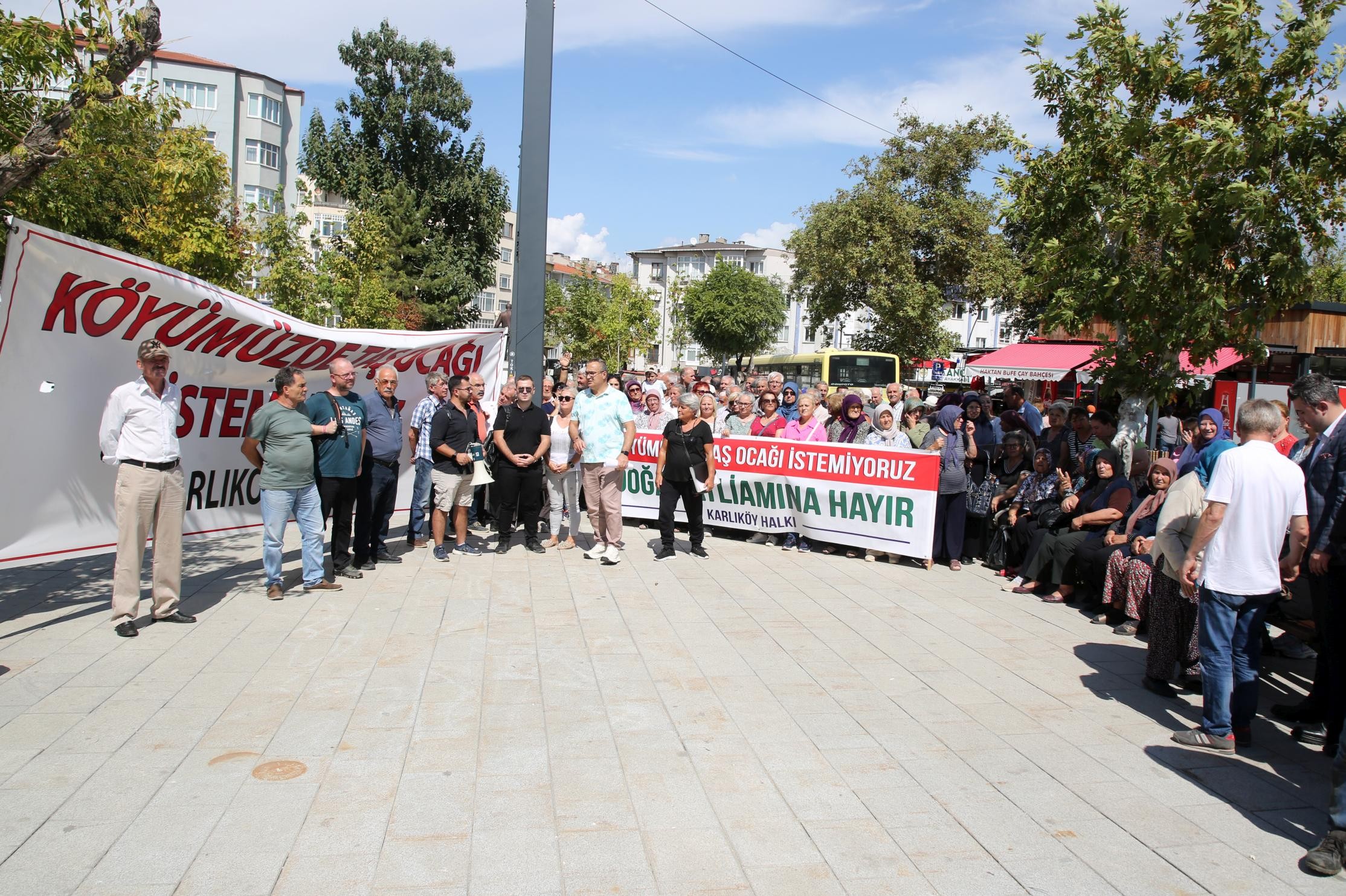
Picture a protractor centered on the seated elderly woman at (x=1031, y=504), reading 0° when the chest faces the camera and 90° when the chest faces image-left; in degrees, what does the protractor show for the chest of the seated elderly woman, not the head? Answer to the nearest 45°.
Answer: approximately 45°

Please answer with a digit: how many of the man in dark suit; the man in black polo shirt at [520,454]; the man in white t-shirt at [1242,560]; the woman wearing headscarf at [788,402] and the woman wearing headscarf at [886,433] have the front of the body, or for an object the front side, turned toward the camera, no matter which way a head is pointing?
3

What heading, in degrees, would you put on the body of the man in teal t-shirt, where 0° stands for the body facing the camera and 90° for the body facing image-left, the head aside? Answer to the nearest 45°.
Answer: approximately 315°

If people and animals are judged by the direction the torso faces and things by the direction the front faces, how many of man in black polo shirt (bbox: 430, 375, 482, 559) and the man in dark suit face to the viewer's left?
1

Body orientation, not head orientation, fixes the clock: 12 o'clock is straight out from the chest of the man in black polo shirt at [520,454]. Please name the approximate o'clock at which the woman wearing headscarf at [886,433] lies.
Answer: The woman wearing headscarf is roughly at 9 o'clock from the man in black polo shirt.

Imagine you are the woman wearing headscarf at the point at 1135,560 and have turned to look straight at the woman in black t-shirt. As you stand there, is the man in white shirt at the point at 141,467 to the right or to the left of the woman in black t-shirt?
left

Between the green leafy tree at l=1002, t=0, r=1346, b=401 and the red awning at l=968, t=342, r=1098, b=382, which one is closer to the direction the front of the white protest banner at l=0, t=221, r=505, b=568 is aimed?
the green leafy tree

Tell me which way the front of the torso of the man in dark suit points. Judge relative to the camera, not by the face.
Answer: to the viewer's left
